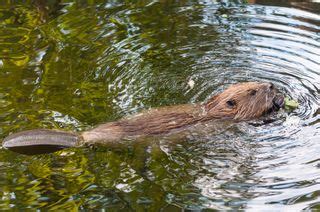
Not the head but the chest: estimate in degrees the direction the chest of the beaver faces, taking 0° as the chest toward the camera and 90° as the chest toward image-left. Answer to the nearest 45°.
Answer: approximately 270°
